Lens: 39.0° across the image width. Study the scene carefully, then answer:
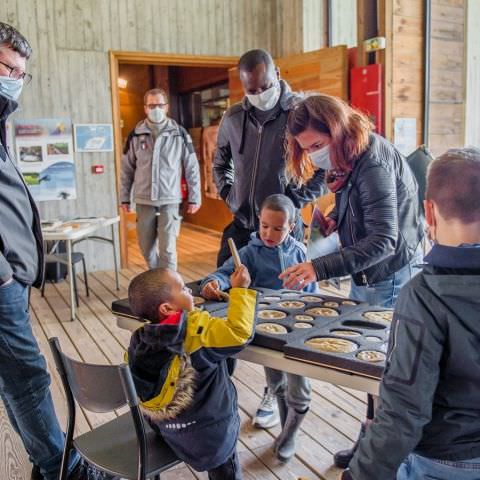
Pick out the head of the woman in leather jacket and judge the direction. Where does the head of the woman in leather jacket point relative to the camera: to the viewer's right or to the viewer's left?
to the viewer's left

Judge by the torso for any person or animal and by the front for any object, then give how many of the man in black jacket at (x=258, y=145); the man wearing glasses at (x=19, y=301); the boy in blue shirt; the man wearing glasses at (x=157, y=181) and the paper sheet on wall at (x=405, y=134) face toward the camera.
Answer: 4

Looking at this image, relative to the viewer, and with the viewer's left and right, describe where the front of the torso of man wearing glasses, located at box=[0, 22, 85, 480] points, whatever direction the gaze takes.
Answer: facing to the right of the viewer

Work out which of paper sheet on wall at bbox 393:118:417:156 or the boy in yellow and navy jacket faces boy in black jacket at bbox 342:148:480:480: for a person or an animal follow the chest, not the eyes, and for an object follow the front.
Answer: the paper sheet on wall

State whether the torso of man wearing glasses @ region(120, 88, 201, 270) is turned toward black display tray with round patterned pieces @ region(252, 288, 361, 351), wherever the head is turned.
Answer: yes

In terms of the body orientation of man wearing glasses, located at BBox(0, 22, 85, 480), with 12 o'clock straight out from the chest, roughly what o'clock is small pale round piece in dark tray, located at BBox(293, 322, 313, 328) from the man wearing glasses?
The small pale round piece in dark tray is roughly at 1 o'clock from the man wearing glasses.

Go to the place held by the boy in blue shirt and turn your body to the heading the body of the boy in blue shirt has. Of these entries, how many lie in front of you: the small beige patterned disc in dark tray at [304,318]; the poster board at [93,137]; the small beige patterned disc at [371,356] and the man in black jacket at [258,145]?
2

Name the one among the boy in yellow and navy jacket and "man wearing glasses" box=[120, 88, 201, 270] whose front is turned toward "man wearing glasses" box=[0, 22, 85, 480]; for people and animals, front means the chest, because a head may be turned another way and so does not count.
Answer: "man wearing glasses" box=[120, 88, 201, 270]

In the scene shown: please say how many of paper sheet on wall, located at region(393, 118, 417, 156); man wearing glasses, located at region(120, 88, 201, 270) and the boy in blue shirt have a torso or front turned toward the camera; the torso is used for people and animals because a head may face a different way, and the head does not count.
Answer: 3

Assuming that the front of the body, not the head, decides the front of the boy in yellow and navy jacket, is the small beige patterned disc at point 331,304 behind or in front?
in front

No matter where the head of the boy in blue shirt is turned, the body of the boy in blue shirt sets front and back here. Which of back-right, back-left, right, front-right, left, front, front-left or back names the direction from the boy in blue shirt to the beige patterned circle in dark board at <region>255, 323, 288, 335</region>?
front

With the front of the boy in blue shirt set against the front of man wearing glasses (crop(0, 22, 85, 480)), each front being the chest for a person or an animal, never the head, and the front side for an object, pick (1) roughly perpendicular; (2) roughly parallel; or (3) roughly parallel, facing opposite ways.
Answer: roughly perpendicular

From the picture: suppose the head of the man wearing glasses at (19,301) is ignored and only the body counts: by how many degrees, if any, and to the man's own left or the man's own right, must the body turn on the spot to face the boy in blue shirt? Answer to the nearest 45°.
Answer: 0° — they already face them

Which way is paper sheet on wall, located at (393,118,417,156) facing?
toward the camera

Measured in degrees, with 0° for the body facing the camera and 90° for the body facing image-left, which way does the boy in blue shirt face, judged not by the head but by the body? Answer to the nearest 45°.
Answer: approximately 0°

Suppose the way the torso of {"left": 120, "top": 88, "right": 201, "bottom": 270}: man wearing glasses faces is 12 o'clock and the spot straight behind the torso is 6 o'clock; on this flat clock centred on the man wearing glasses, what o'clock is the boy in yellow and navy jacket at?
The boy in yellow and navy jacket is roughly at 12 o'clock from the man wearing glasses.
